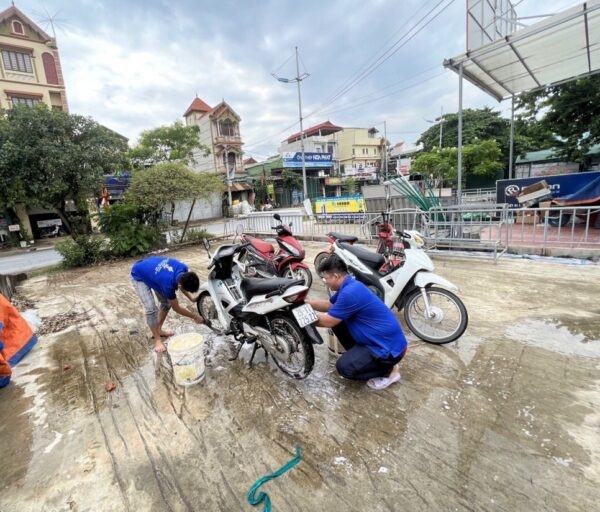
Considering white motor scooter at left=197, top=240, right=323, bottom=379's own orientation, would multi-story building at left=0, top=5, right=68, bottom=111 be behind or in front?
in front

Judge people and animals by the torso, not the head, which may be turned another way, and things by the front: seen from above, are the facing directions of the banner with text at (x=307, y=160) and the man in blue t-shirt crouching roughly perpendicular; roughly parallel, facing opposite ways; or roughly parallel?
roughly perpendicular

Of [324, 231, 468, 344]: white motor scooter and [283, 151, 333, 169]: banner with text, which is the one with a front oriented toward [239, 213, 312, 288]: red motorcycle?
the banner with text

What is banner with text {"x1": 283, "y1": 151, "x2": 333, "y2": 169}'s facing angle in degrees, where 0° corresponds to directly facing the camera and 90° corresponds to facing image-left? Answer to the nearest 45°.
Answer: approximately 0°

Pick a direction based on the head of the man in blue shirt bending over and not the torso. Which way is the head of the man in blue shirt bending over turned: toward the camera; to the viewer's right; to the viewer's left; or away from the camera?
to the viewer's right

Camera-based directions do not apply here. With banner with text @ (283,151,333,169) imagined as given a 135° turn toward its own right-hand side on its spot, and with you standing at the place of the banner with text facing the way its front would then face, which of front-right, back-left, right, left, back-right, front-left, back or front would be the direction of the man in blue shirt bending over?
back-left

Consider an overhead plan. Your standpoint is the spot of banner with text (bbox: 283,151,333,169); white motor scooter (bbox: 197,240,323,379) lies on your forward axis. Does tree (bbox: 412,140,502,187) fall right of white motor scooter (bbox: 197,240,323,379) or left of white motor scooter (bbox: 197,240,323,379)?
left

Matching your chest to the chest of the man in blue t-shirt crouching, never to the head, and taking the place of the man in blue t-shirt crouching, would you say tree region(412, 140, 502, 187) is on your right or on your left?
on your right

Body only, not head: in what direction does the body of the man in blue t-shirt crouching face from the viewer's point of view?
to the viewer's left

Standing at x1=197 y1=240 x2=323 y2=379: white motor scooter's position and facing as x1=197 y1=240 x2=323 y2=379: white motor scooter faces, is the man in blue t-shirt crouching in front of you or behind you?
behind

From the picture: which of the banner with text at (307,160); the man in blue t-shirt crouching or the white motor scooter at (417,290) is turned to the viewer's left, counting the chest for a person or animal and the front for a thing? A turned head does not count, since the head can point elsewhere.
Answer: the man in blue t-shirt crouching

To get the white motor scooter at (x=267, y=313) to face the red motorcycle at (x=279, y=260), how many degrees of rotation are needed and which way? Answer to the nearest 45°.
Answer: approximately 45° to its right

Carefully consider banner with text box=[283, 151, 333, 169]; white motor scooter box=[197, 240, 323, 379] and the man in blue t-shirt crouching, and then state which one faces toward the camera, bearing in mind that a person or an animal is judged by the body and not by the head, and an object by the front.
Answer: the banner with text

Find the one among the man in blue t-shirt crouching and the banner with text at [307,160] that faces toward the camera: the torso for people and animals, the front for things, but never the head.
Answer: the banner with text

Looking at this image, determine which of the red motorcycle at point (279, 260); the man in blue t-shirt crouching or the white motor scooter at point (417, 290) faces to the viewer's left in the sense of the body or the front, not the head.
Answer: the man in blue t-shirt crouching

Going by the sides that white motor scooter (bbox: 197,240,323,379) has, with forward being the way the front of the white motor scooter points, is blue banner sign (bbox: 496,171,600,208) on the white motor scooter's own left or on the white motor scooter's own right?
on the white motor scooter's own right

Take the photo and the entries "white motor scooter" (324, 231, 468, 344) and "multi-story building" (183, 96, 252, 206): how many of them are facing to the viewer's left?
0

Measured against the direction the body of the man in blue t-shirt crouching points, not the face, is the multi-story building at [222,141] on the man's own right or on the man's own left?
on the man's own right

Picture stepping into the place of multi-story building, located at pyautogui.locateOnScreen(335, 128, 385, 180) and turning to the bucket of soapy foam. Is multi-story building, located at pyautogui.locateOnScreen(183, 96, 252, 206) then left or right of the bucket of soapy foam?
right

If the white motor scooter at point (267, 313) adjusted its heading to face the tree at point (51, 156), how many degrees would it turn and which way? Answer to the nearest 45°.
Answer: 0° — it already faces it
